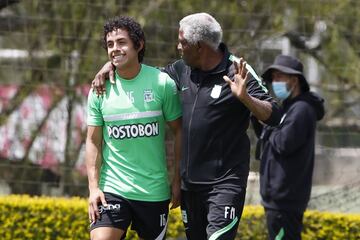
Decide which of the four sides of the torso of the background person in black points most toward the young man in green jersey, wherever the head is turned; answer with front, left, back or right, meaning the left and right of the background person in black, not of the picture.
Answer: front

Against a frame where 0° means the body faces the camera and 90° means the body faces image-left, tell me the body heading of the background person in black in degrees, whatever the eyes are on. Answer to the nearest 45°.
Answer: approximately 45°
